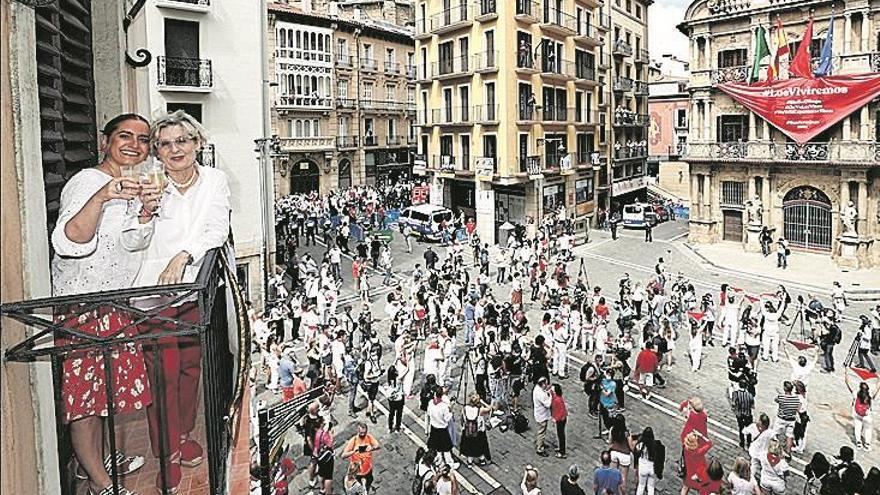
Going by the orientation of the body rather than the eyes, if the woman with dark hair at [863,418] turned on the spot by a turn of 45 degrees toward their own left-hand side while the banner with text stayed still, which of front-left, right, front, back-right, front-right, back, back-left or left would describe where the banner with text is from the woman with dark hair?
front-right

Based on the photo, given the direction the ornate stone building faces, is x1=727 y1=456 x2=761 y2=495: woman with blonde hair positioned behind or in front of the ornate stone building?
in front

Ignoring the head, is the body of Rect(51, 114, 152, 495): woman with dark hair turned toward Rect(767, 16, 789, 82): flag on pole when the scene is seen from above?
no

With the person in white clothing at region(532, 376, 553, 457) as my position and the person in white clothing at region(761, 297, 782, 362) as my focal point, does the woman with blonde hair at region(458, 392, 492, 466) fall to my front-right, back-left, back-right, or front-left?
back-left

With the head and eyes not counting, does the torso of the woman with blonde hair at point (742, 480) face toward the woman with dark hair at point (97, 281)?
no

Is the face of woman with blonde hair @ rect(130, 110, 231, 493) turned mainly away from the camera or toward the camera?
toward the camera

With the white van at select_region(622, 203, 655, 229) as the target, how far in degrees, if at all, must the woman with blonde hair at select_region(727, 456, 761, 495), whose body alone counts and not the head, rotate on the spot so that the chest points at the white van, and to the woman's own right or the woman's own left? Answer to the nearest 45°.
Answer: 0° — they already face it

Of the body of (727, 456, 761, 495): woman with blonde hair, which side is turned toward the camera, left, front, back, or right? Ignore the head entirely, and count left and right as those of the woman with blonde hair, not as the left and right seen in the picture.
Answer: back

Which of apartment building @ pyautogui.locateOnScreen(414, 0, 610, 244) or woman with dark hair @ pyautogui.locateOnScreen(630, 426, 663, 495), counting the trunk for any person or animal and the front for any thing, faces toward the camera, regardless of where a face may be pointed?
the apartment building

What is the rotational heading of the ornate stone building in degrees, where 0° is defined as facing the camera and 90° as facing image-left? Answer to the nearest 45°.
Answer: approximately 45°

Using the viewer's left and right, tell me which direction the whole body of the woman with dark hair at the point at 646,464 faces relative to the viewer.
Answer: facing away from the viewer

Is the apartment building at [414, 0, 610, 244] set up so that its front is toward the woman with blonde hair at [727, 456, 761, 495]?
yes

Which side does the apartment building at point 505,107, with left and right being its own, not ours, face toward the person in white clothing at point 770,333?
front

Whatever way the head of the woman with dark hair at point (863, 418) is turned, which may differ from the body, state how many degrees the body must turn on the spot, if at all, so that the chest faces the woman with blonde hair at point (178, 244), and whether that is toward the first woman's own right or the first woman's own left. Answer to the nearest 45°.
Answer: approximately 180°

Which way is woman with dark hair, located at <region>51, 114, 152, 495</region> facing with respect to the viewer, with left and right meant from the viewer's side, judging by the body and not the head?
facing the viewer and to the right of the viewer

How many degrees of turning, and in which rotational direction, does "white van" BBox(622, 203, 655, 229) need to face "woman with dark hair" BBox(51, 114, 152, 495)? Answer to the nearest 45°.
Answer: approximately 180°
